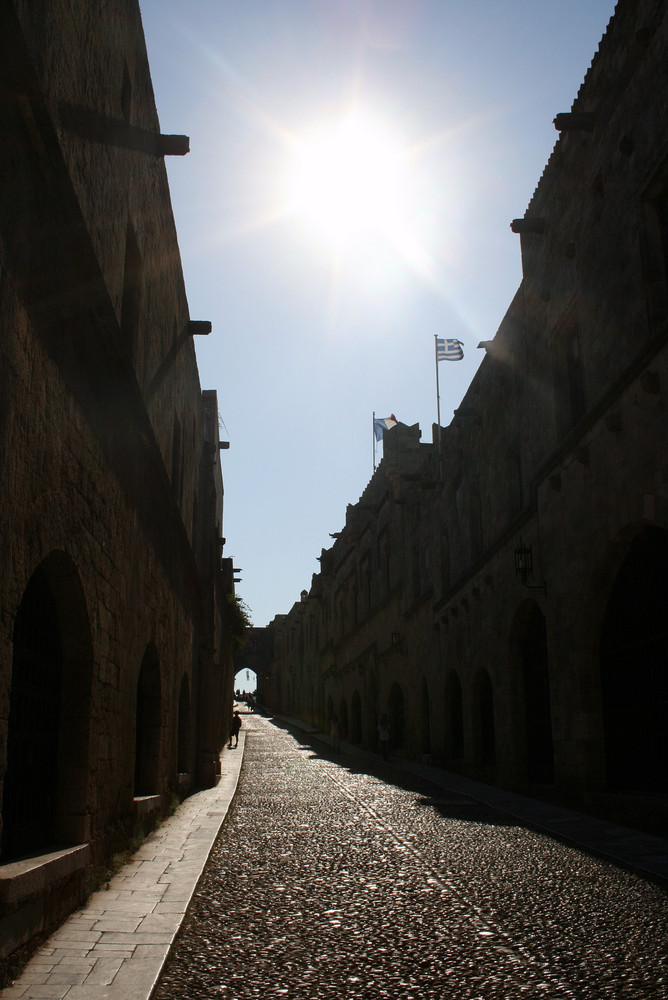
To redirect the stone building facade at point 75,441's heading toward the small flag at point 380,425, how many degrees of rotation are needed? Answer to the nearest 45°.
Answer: approximately 90° to its left

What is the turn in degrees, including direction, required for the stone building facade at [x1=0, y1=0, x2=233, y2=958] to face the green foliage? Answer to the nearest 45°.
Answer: approximately 90° to its left

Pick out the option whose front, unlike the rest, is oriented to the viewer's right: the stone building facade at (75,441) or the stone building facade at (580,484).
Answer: the stone building facade at (75,441)

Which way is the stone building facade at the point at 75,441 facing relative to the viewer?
to the viewer's right

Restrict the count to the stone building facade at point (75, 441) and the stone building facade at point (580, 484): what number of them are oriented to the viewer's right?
1

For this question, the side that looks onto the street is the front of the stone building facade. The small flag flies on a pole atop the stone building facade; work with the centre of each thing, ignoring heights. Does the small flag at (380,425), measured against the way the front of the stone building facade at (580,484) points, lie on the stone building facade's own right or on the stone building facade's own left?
on the stone building facade's own right

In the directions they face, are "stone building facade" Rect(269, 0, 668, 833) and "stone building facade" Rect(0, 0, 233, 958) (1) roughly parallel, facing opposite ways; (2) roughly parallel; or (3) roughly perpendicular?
roughly parallel, facing opposite ways

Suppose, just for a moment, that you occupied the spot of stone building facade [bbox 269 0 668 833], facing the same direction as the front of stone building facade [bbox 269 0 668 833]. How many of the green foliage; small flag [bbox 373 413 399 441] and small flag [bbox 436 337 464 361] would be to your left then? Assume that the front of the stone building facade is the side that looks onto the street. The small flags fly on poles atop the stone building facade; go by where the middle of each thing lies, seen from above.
0

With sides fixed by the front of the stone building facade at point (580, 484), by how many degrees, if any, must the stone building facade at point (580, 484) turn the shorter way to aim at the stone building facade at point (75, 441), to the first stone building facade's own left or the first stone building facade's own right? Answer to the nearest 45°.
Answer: approximately 45° to the first stone building facade's own left

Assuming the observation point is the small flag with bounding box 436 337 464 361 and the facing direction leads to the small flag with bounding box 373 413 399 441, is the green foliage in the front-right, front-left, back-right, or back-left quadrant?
front-left

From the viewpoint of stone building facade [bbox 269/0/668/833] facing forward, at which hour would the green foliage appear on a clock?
The green foliage is roughly at 2 o'clock from the stone building facade.

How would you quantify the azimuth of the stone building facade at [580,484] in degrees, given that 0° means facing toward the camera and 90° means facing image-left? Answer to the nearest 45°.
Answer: approximately 90°
